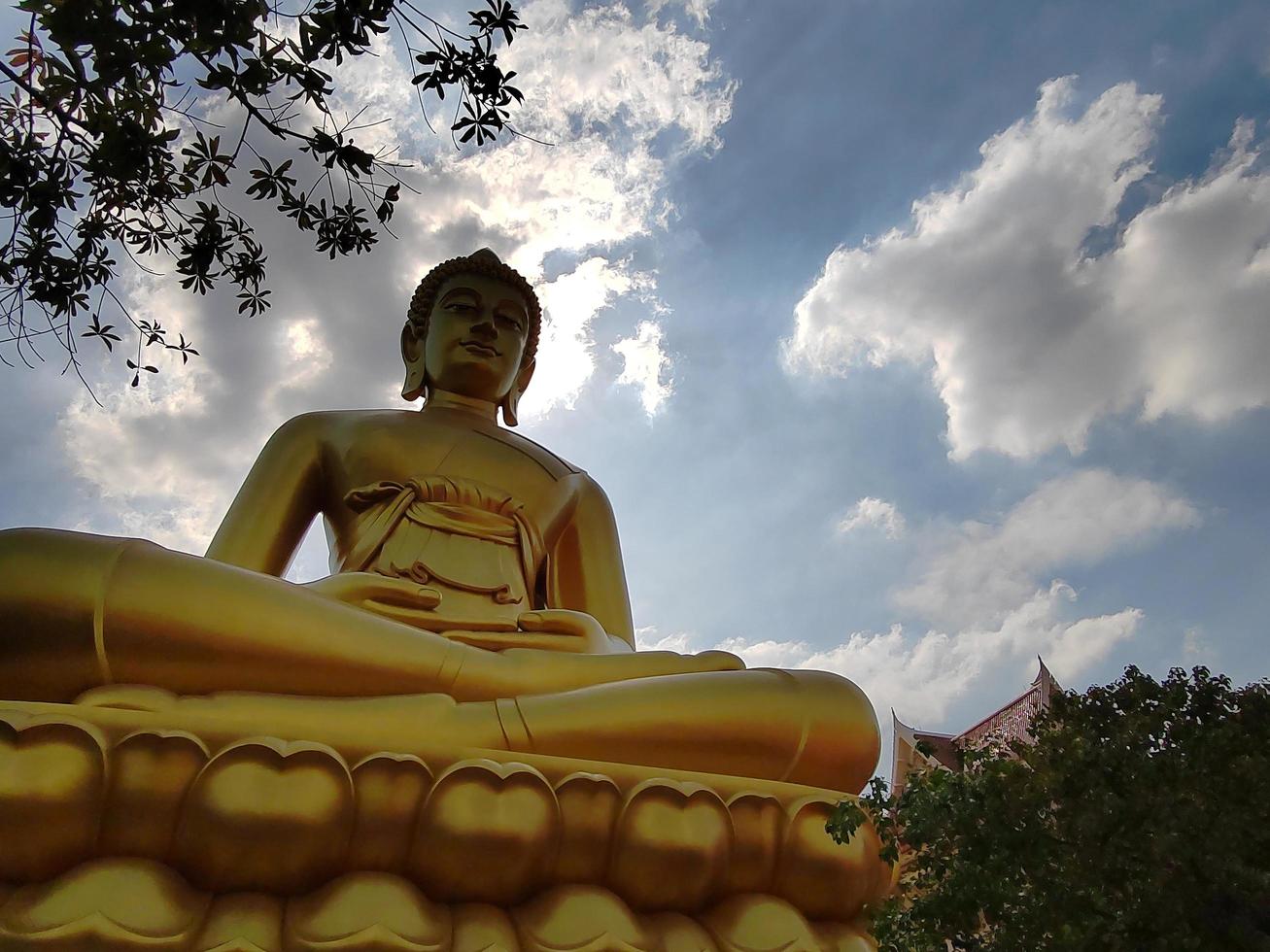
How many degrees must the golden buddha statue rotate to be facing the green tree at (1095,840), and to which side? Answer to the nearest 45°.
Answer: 0° — it already faces it

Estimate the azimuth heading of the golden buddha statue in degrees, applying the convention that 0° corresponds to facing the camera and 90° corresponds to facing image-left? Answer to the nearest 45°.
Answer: approximately 315°
